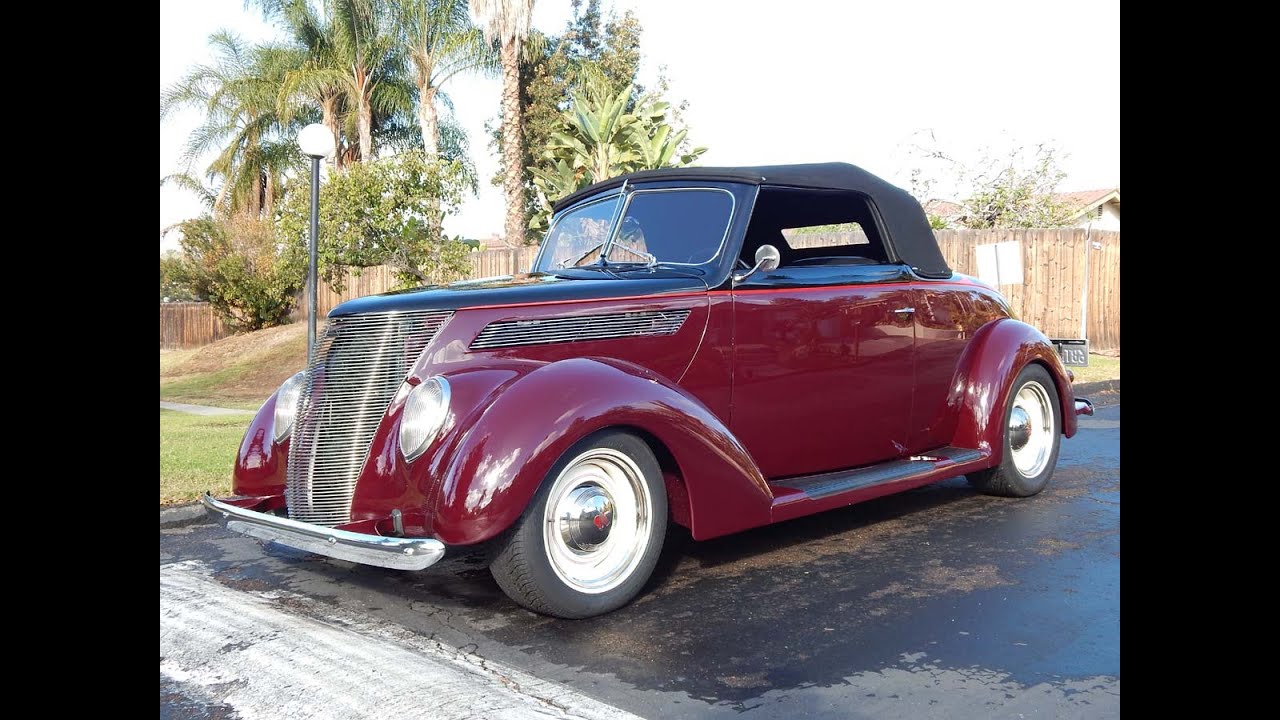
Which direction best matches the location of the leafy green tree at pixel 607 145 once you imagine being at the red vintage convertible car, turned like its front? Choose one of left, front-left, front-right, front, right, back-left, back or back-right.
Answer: back-right

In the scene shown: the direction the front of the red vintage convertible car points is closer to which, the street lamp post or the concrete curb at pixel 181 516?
the concrete curb

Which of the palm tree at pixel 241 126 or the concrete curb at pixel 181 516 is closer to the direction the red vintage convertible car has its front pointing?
the concrete curb

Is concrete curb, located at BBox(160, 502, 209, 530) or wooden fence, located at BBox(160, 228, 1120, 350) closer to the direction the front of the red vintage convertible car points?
the concrete curb

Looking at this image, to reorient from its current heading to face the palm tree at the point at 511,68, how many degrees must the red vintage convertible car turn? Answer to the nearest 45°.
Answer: approximately 135° to its right

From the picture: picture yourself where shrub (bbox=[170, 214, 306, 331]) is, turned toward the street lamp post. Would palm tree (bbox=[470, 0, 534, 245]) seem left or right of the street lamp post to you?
left

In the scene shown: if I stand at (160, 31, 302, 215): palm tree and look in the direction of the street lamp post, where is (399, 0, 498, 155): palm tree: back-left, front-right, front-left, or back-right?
front-left

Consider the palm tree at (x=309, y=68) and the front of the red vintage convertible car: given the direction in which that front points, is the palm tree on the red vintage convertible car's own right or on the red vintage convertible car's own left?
on the red vintage convertible car's own right

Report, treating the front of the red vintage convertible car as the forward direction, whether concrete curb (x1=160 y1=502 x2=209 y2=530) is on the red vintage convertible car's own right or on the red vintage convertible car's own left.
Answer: on the red vintage convertible car's own right

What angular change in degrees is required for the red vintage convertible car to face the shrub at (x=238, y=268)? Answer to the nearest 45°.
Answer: approximately 90° to its right

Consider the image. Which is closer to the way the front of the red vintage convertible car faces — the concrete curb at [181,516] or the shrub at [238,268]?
the concrete curb

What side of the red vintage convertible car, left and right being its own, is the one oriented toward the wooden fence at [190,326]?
right
